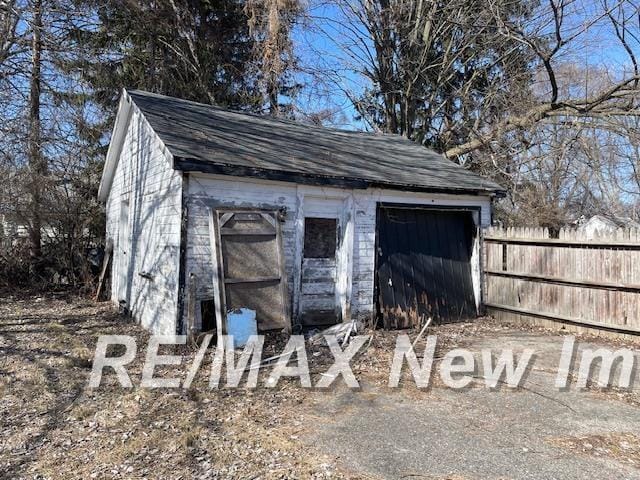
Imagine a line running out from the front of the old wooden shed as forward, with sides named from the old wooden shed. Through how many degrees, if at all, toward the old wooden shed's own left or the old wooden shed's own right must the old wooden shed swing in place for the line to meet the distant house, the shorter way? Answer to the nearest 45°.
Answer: approximately 90° to the old wooden shed's own left

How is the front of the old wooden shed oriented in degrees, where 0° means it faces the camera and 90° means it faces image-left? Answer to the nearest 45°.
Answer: approximately 315°

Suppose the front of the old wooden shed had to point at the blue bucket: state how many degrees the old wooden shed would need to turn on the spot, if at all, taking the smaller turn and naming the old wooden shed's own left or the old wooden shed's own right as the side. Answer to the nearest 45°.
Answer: approximately 45° to the old wooden shed's own right
